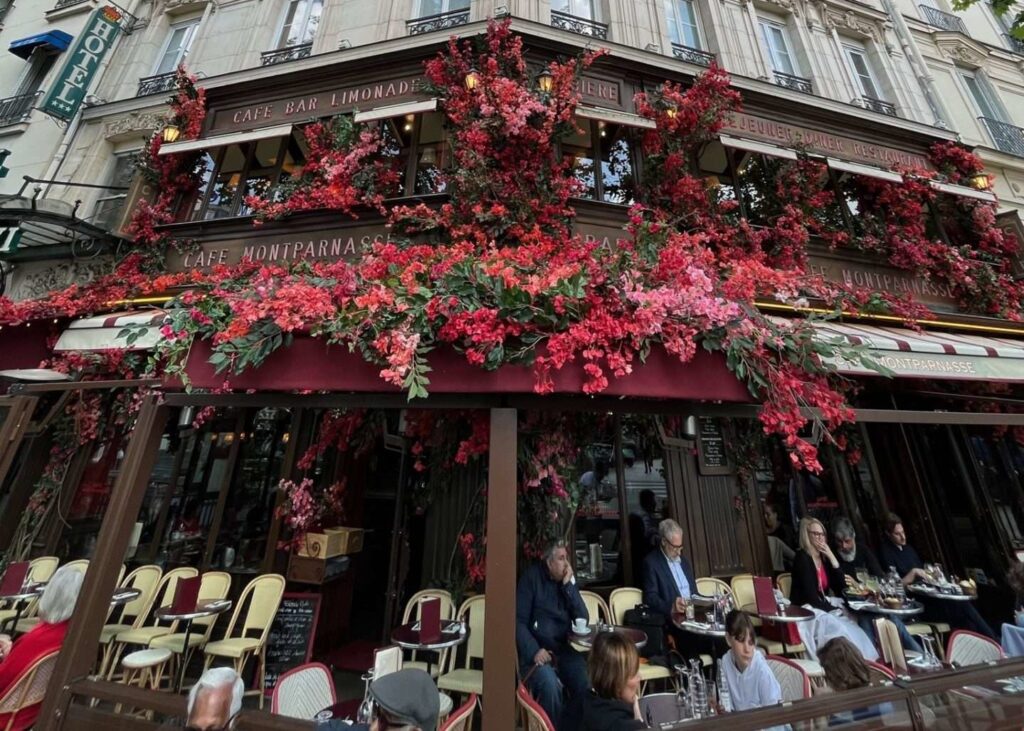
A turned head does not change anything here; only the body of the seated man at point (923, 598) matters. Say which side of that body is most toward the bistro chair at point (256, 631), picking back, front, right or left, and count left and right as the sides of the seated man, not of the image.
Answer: right

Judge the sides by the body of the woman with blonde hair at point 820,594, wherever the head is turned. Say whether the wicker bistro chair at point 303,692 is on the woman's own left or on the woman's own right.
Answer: on the woman's own right

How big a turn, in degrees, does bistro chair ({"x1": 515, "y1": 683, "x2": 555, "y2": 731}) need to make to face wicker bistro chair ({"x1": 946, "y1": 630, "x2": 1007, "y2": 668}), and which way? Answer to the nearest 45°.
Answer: approximately 45° to its right

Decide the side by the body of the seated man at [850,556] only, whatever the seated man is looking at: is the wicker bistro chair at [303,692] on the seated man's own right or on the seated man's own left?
on the seated man's own right

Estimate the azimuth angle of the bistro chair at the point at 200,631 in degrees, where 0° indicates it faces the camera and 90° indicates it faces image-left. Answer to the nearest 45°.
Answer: approximately 45°

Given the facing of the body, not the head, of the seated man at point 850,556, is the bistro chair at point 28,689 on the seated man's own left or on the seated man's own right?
on the seated man's own right

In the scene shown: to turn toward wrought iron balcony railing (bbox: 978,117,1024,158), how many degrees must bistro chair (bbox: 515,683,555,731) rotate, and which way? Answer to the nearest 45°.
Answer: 0° — it already faces it

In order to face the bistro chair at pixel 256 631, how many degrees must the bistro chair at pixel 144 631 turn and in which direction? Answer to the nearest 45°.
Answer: approximately 90° to its left

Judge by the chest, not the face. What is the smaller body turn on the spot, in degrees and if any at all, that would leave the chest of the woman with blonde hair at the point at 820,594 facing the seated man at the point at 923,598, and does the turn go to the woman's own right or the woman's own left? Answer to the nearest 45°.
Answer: approximately 90° to the woman's own left
